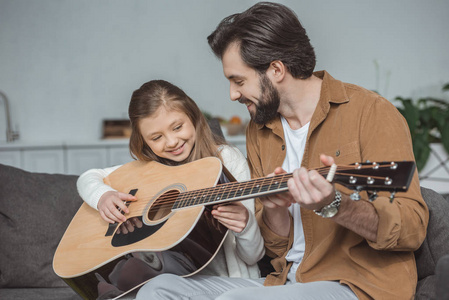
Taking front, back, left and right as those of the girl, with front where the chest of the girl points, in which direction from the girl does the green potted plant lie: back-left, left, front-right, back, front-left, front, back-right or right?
back-left

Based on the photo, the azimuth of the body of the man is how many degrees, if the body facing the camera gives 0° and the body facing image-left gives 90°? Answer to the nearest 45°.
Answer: approximately 45°
